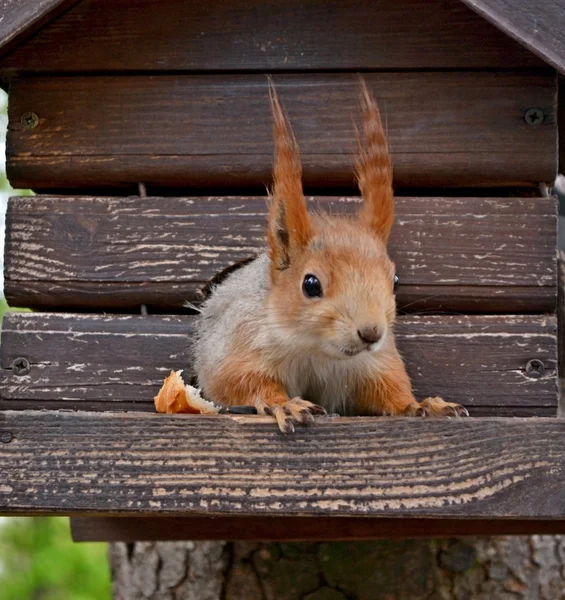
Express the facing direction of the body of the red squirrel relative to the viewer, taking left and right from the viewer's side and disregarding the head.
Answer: facing the viewer and to the right of the viewer
